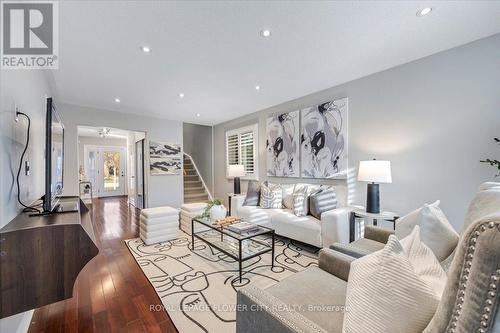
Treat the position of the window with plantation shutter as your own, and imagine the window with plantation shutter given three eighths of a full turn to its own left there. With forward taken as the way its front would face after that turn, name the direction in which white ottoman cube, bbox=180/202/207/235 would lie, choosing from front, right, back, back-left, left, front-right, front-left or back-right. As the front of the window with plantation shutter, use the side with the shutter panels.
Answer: back-right

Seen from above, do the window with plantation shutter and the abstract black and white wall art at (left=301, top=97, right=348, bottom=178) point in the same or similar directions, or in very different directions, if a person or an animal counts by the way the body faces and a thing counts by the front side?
same or similar directions

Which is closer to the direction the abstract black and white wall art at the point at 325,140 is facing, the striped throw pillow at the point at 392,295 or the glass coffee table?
the glass coffee table

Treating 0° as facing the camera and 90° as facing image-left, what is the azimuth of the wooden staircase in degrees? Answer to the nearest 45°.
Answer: approximately 0°

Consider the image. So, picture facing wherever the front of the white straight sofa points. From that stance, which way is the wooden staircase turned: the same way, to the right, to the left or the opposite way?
to the left

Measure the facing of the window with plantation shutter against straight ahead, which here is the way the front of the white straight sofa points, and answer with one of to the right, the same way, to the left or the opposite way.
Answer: the same way

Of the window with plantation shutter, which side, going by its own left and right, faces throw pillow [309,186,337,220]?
left

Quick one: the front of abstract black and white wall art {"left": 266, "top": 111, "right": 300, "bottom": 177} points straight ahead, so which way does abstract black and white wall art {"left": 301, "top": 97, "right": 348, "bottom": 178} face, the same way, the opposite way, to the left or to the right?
the same way

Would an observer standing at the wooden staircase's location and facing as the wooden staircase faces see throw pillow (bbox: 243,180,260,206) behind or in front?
in front

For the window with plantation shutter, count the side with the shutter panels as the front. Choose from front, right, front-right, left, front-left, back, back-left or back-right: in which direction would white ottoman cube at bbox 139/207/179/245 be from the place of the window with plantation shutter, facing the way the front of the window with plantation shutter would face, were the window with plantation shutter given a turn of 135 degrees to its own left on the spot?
back-right

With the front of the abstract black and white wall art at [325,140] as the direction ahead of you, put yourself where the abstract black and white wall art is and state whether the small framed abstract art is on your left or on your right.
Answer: on your right

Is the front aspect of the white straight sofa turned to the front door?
no

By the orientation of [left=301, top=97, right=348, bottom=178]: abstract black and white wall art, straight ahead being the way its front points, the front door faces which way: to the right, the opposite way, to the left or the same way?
to the left

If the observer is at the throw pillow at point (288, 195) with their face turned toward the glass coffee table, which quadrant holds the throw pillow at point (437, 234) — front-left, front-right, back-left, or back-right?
front-left

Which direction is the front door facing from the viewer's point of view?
toward the camera

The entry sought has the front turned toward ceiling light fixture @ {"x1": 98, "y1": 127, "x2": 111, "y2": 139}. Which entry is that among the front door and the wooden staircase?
the front door

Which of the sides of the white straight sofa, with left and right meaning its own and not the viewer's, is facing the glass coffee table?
front

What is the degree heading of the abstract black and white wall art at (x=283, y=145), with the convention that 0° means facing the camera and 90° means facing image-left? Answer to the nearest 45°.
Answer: approximately 45°

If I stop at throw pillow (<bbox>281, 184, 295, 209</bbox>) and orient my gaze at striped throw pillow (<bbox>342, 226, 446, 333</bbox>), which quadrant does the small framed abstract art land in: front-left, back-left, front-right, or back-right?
back-right

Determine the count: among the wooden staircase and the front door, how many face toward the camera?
2
